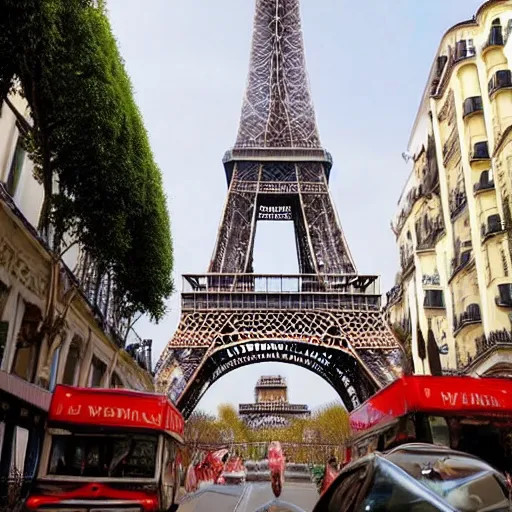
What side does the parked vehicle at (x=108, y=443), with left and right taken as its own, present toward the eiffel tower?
back

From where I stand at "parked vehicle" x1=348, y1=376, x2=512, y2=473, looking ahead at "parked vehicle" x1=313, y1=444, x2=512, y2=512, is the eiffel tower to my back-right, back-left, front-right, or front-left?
back-right

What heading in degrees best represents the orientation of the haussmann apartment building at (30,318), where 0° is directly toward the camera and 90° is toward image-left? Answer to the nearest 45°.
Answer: approximately 270°

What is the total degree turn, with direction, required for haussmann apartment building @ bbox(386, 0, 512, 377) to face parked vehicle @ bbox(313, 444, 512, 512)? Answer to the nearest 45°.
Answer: approximately 45° to its left

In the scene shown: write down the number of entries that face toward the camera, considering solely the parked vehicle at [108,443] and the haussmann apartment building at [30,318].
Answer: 1

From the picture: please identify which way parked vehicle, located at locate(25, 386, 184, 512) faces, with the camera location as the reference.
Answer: facing the viewer

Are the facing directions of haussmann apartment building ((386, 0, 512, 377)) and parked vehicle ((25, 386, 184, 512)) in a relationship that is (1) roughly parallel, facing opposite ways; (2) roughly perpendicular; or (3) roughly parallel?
roughly perpendicular

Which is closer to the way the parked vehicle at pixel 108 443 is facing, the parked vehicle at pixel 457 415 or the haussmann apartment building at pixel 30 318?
the parked vehicle

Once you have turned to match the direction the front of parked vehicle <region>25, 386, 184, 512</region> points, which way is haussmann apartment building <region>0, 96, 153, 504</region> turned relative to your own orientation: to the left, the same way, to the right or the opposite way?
to the left

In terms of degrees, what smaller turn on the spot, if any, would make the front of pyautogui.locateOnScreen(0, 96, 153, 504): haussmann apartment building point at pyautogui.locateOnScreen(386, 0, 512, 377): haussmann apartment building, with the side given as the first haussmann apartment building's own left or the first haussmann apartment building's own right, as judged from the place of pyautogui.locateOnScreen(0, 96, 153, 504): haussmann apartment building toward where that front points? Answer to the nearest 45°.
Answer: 0° — it already faces it

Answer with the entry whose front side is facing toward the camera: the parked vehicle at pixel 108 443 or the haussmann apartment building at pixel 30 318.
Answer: the parked vehicle

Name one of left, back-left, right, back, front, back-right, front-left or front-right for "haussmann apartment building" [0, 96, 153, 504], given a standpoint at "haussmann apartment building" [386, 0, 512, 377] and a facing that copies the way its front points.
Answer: front

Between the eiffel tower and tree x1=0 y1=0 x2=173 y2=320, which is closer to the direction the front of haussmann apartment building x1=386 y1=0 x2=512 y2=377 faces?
the tree

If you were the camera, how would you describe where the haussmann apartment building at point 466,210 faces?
facing the viewer and to the left of the viewer

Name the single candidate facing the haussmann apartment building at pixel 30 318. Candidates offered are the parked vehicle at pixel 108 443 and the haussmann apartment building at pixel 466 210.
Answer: the haussmann apartment building at pixel 466 210

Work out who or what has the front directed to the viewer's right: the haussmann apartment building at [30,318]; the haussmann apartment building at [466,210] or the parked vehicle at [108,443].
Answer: the haussmann apartment building at [30,318]

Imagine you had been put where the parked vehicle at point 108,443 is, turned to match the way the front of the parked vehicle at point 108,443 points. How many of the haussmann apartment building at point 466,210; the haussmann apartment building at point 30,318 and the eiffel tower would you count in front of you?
0

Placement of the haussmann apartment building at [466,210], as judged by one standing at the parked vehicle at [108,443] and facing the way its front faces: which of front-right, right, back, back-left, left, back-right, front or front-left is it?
back-left
